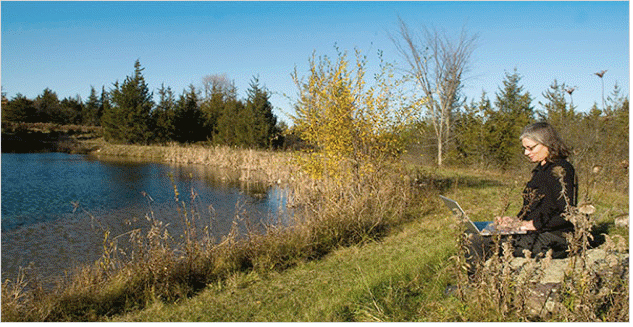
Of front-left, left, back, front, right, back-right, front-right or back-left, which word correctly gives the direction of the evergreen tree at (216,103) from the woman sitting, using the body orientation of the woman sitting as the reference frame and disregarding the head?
front-right

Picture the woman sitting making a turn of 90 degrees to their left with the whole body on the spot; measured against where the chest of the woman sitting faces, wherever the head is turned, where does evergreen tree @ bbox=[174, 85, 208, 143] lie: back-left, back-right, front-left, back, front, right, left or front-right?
back-right

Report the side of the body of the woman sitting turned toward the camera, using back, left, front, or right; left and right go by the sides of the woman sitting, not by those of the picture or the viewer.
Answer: left

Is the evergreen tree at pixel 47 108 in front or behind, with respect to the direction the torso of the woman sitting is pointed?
in front

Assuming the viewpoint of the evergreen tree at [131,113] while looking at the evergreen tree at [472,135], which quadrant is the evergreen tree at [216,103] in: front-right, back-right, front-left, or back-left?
front-left

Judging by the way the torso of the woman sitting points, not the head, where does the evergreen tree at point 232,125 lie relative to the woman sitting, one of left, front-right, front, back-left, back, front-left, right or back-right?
front-right

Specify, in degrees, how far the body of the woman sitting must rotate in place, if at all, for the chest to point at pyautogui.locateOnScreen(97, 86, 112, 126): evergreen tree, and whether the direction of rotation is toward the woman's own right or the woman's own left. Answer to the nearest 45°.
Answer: approximately 45° to the woman's own right

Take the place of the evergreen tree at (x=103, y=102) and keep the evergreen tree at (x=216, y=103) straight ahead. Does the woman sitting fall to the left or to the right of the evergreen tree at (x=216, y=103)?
right

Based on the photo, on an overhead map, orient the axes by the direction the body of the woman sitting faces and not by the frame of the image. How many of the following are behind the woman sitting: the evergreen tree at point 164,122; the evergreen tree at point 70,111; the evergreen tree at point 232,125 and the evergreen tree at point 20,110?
0

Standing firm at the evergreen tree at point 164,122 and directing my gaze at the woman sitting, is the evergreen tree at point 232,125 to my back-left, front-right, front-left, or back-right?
front-left

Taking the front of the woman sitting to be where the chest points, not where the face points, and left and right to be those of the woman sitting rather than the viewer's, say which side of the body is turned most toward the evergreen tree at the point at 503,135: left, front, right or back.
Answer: right

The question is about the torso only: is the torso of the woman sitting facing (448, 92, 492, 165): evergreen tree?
no
